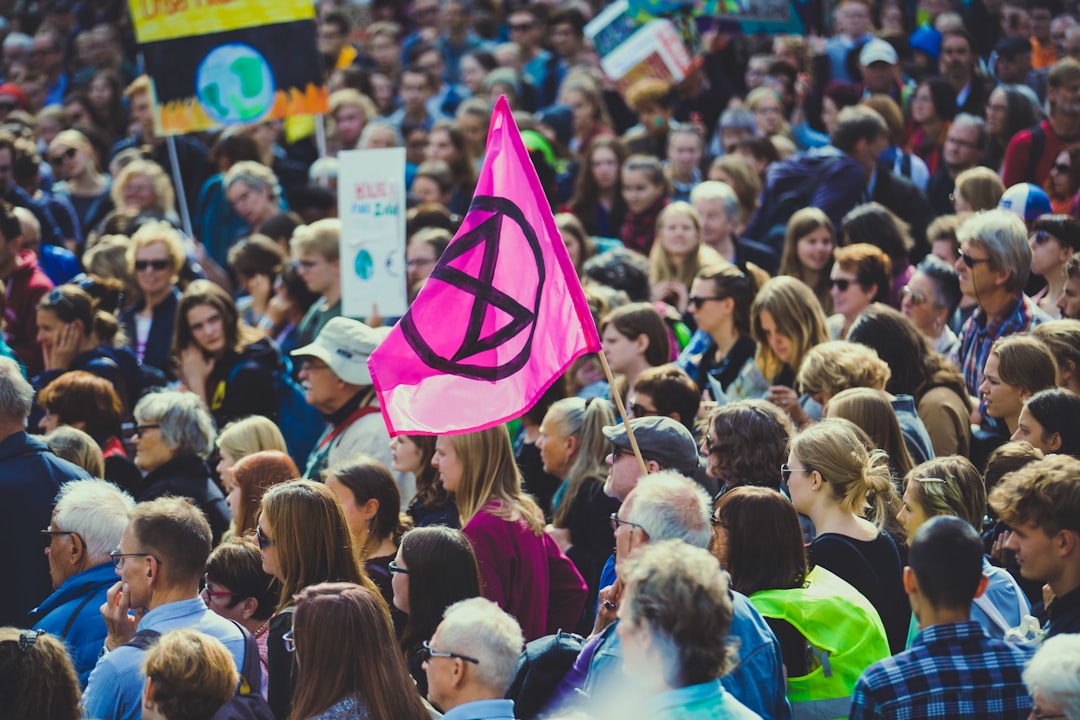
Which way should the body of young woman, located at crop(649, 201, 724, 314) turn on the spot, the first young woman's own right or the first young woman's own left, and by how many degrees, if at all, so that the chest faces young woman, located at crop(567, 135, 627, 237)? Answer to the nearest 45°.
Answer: approximately 180°

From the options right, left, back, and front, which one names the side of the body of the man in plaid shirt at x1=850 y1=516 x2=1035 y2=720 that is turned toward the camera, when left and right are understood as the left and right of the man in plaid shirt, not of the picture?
back

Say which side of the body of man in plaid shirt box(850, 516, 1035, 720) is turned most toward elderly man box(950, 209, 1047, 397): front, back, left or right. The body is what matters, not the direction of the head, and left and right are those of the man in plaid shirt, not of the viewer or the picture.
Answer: front

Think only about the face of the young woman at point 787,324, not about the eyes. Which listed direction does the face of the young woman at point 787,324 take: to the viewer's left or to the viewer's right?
to the viewer's left

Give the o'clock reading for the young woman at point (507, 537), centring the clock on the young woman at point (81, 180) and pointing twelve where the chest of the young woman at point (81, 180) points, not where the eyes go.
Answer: the young woman at point (507, 537) is roughly at 10 o'clock from the young woman at point (81, 180).

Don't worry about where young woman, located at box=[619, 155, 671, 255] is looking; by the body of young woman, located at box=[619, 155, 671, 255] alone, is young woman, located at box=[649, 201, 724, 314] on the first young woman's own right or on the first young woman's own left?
on the first young woman's own left

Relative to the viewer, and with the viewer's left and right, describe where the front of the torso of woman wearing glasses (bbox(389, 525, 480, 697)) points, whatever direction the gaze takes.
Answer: facing to the left of the viewer

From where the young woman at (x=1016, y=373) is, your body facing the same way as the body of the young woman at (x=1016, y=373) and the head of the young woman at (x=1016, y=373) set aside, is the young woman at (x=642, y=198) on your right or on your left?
on your right

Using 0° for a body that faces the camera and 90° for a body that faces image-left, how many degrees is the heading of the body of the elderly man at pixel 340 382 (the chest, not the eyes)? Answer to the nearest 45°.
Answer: approximately 90°

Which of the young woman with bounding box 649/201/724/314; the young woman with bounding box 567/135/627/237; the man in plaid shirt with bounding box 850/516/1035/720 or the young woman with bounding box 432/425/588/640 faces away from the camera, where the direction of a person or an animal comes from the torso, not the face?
the man in plaid shirt
